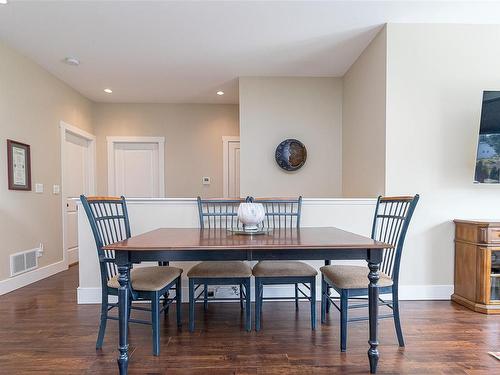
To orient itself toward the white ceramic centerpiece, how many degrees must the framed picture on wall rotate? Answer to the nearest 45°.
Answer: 0° — it already faces it

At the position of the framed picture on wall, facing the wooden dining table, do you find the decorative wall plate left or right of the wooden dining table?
left

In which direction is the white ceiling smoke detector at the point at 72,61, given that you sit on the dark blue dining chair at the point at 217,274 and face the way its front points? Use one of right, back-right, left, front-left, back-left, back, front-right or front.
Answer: back-right

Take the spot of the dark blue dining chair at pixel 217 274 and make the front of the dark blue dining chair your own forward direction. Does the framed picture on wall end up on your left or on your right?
on your right

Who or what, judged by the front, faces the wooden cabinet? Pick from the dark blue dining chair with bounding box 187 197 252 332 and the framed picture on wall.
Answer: the framed picture on wall

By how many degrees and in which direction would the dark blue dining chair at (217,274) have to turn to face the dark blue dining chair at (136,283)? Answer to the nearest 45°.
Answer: approximately 90° to its right

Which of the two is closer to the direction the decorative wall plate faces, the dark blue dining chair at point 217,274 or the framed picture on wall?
the dark blue dining chair

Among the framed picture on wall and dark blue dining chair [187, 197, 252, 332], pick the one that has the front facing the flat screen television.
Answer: the framed picture on wall

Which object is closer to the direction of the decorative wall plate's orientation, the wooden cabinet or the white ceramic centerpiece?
the white ceramic centerpiece

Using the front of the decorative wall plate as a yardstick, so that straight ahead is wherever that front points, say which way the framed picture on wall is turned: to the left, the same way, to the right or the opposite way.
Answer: to the left

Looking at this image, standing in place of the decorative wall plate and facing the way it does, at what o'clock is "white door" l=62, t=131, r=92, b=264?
The white door is roughly at 3 o'clock from the decorative wall plate.

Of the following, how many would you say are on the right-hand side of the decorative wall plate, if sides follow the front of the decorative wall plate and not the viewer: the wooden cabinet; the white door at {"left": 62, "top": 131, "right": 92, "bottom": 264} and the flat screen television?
1

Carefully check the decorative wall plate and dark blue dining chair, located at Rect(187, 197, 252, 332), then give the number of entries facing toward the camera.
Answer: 2
